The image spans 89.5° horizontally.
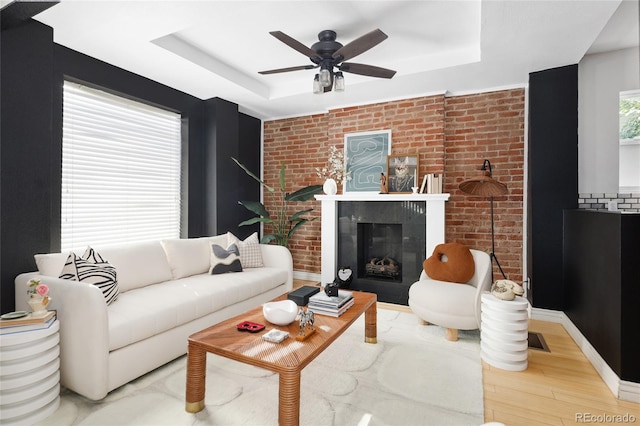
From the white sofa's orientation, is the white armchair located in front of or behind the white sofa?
in front

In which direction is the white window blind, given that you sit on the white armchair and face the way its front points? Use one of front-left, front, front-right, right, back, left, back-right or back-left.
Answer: front-right

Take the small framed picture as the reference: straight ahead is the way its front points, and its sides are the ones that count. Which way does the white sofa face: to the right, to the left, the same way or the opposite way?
to the left

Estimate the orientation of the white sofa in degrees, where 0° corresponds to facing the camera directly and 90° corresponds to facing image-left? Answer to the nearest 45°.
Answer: approximately 315°

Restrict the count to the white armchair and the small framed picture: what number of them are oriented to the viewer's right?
0

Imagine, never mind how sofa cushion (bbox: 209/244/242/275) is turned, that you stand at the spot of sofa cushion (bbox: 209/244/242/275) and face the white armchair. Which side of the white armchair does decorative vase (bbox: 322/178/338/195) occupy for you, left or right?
left

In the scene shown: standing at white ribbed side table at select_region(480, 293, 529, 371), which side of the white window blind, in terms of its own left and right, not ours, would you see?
front

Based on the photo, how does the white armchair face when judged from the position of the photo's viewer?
facing the viewer and to the left of the viewer

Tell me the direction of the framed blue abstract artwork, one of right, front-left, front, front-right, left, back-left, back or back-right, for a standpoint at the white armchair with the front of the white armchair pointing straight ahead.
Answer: right

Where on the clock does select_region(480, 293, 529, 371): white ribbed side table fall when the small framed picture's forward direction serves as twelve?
The white ribbed side table is roughly at 11 o'clock from the small framed picture.

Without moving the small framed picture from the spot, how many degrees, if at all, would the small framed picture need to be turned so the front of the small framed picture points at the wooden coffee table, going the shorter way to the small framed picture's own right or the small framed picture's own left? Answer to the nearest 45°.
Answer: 0° — it already faces it

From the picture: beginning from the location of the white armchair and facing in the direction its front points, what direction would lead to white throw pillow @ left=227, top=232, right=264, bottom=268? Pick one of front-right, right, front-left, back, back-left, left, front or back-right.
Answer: front-right

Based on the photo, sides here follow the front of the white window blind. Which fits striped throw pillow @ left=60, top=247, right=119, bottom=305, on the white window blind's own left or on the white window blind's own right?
on the white window blind's own right
